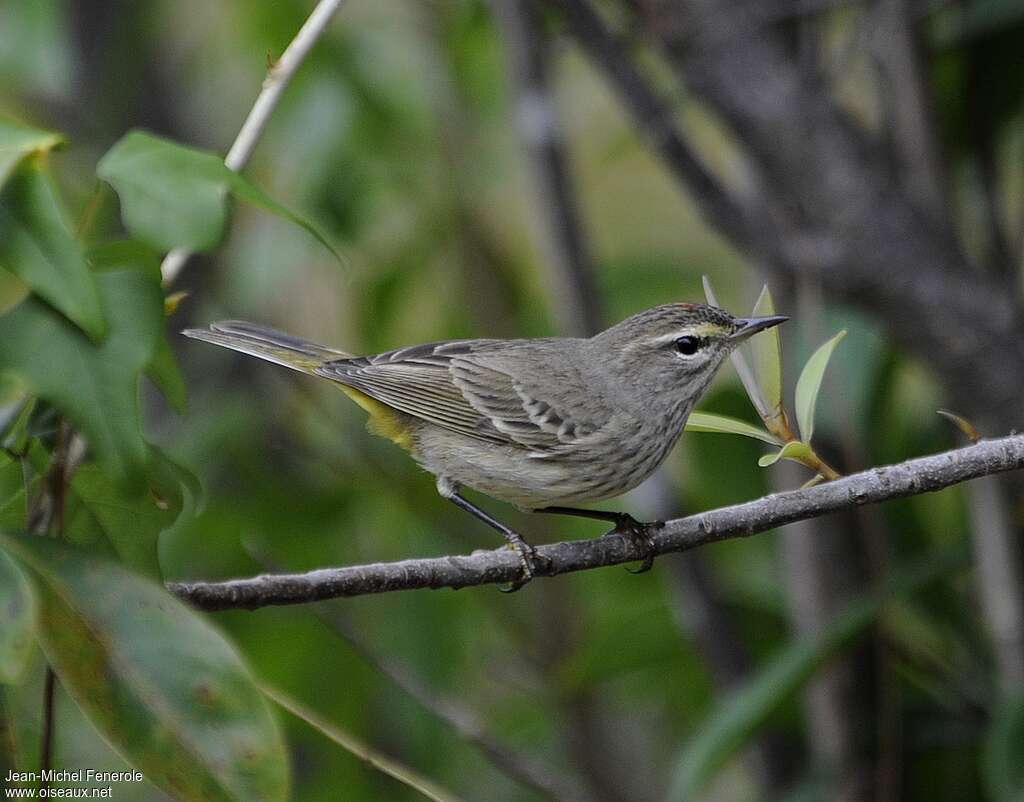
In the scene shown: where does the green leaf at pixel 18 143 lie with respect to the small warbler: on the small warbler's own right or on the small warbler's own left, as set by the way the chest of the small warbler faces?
on the small warbler's own right

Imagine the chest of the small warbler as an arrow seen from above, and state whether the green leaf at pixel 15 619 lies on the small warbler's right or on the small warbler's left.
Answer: on the small warbler's right

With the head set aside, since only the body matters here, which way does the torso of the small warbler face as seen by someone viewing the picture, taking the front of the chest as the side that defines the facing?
to the viewer's right

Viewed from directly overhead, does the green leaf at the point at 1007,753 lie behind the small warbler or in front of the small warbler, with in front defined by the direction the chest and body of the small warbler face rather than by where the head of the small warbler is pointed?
in front

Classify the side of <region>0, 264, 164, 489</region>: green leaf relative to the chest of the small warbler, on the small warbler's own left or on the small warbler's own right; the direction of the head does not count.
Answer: on the small warbler's own right
